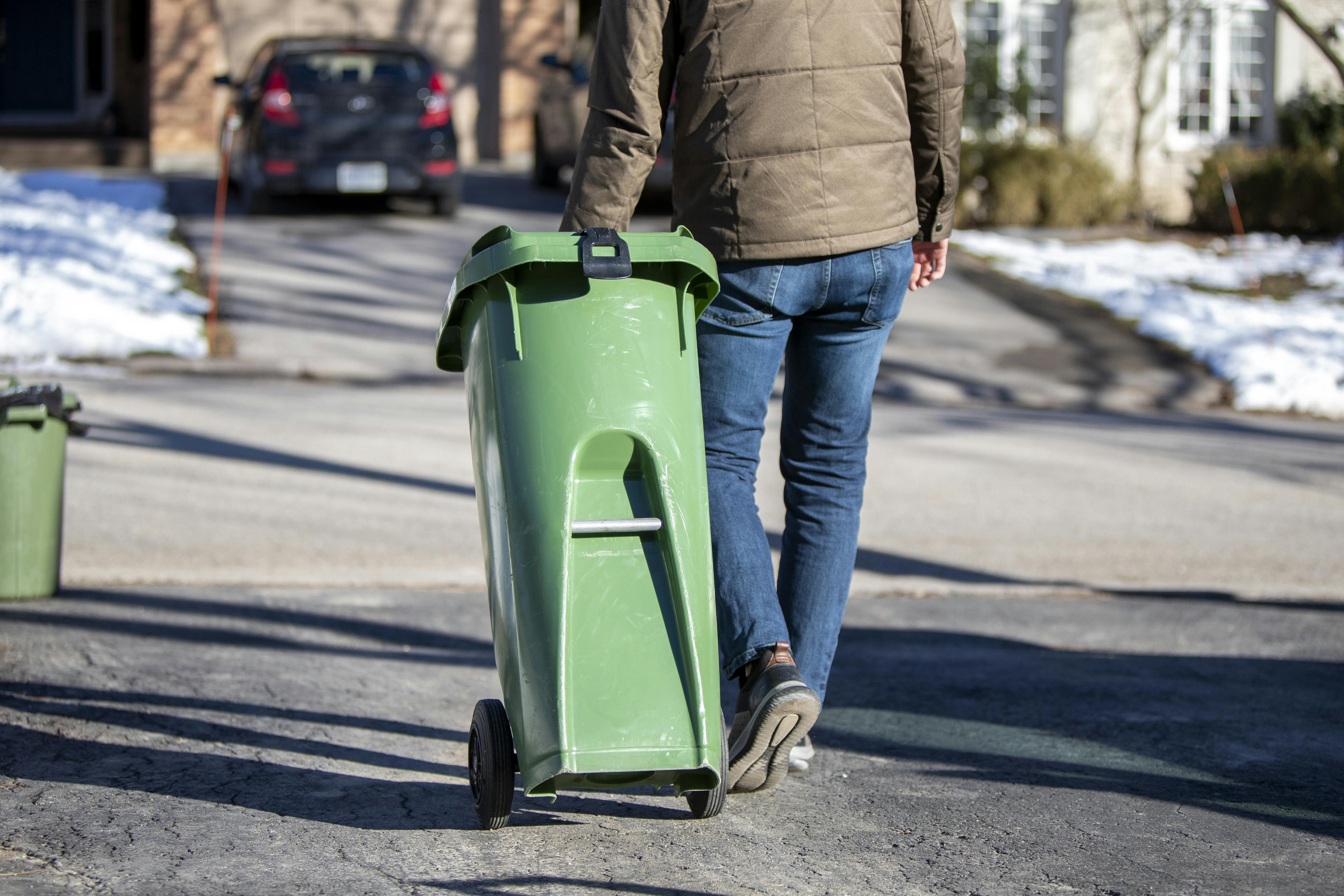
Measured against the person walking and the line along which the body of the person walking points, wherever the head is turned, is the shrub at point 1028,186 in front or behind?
in front

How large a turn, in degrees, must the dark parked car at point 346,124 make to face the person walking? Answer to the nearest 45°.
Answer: approximately 180°

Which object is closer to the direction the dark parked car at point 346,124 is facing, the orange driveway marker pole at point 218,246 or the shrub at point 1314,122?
the shrub

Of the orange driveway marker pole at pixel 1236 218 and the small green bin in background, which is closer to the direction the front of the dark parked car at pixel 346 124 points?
the orange driveway marker pole

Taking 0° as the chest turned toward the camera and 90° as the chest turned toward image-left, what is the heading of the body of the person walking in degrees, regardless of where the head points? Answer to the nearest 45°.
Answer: approximately 180°

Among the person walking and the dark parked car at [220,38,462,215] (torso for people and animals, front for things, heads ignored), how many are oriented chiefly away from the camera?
2

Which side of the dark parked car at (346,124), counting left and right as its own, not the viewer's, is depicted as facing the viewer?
back
